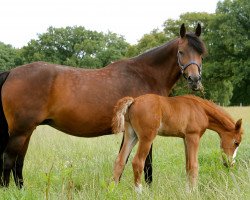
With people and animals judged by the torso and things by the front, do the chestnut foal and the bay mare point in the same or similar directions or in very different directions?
same or similar directions

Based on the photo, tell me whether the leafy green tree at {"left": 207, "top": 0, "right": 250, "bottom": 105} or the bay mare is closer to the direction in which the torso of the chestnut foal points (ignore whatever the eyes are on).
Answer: the leafy green tree

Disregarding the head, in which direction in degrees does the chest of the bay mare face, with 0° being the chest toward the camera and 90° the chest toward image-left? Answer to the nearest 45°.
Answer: approximately 270°

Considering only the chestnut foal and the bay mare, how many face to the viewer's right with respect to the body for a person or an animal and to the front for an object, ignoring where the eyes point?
2

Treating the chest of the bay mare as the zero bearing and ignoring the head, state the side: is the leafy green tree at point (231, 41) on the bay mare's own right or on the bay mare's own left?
on the bay mare's own left

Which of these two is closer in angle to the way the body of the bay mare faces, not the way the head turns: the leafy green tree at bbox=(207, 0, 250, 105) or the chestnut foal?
the chestnut foal

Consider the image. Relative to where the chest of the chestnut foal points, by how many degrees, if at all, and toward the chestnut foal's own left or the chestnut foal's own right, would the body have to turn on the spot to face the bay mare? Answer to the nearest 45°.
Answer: approximately 180°

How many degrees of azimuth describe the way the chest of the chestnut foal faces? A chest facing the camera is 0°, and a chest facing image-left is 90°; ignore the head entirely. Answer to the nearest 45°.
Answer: approximately 270°

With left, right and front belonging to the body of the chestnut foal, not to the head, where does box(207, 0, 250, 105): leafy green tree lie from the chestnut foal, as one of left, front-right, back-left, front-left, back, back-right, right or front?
left
